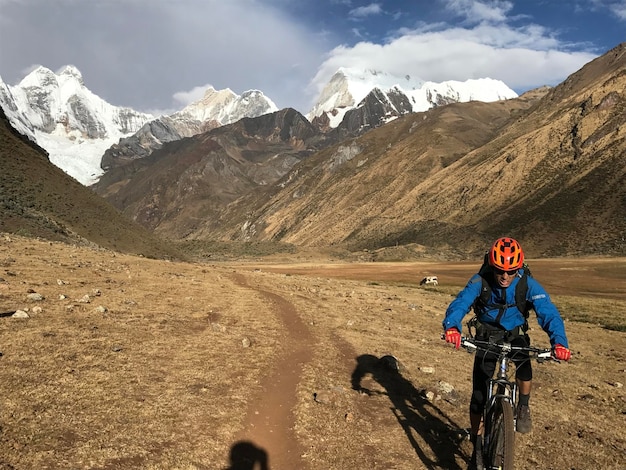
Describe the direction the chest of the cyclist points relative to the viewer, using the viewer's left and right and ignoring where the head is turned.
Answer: facing the viewer

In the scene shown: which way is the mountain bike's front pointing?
toward the camera
